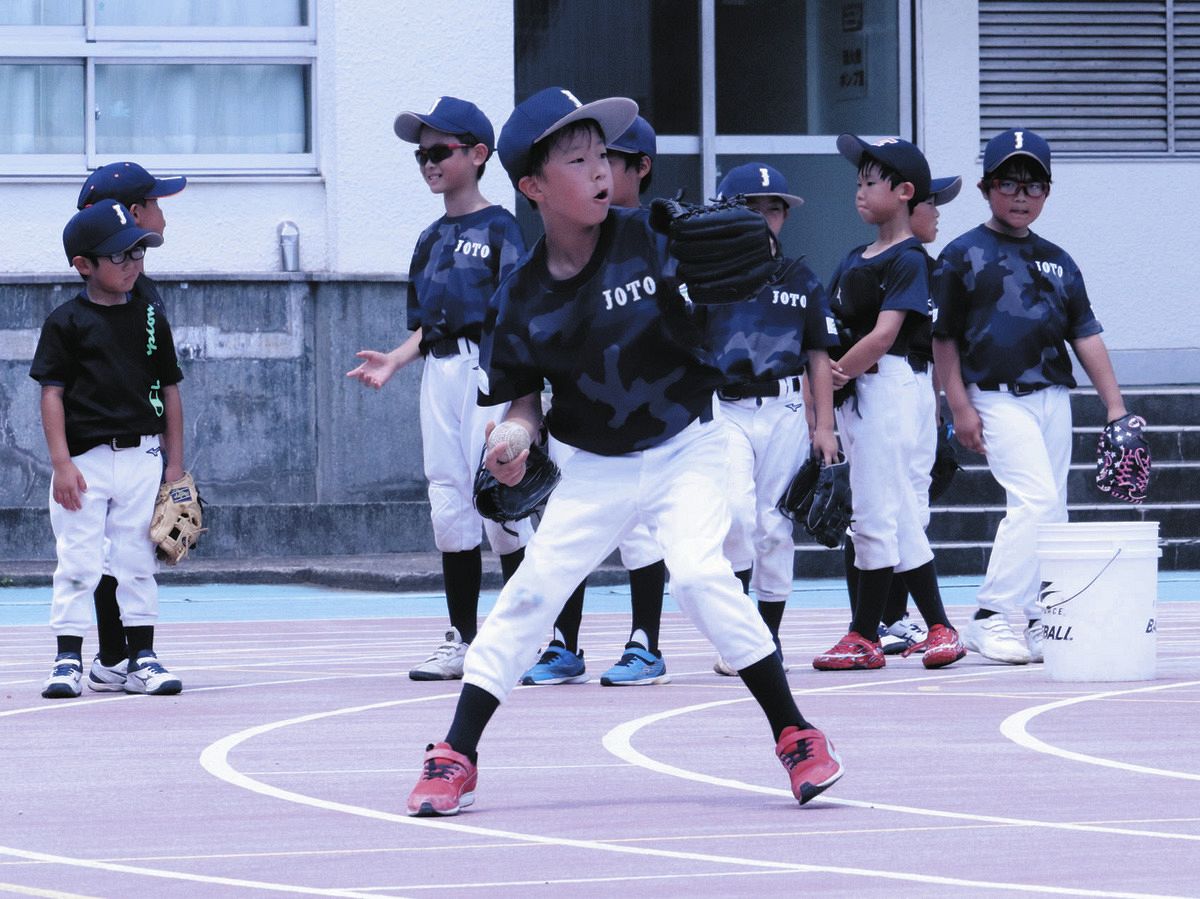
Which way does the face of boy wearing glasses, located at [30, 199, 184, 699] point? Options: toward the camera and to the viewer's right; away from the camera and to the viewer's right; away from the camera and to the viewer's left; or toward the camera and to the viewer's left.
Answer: toward the camera and to the viewer's right

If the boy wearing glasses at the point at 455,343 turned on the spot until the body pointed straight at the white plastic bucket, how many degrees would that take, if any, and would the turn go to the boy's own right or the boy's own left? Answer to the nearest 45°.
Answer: approximately 135° to the boy's own left

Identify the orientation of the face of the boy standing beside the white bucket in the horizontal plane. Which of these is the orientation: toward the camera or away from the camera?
toward the camera

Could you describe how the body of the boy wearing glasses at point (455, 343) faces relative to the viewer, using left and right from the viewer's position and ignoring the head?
facing the viewer and to the left of the viewer

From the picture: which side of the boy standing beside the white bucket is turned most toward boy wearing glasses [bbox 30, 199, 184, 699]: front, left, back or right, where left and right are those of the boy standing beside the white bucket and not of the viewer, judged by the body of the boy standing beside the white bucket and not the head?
right

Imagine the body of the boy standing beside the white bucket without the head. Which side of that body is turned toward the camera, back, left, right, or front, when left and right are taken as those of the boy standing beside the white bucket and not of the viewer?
front

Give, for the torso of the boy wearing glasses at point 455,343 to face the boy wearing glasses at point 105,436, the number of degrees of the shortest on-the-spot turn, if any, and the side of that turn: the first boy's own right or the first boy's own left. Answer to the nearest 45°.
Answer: approximately 45° to the first boy's own right
